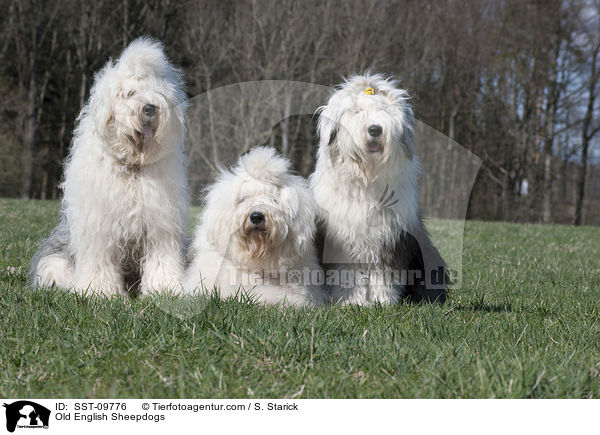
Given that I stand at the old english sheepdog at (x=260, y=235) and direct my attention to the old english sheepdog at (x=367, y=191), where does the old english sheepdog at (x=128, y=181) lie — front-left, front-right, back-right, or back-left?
back-left

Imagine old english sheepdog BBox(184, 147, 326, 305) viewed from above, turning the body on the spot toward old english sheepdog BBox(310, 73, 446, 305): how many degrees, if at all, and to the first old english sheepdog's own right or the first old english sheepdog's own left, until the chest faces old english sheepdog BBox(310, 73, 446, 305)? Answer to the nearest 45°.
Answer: approximately 90° to the first old english sheepdog's own left

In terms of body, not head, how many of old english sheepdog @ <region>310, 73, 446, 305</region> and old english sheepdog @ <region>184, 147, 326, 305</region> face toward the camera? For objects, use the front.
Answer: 2

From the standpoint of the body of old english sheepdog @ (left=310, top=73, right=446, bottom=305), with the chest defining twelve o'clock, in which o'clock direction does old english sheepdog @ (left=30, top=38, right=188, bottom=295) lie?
old english sheepdog @ (left=30, top=38, right=188, bottom=295) is roughly at 3 o'clock from old english sheepdog @ (left=310, top=73, right=446, bottom=305).

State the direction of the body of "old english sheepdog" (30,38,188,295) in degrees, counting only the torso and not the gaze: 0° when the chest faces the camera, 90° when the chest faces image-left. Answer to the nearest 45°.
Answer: approximately 315°

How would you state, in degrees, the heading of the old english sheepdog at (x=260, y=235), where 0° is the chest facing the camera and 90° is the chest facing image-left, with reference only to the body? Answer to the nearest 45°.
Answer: approximately 0°

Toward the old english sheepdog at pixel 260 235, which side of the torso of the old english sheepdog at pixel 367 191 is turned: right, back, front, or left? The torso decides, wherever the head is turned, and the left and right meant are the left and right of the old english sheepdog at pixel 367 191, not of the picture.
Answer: right
